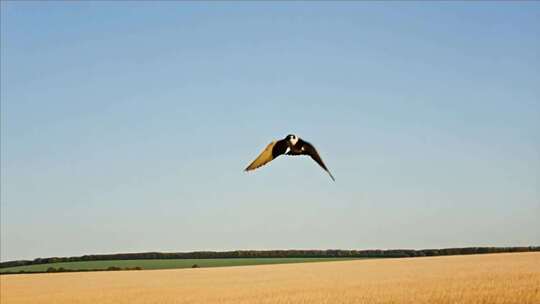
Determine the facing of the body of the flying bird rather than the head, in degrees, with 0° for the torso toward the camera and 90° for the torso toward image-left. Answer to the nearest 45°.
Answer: approximately 0°
